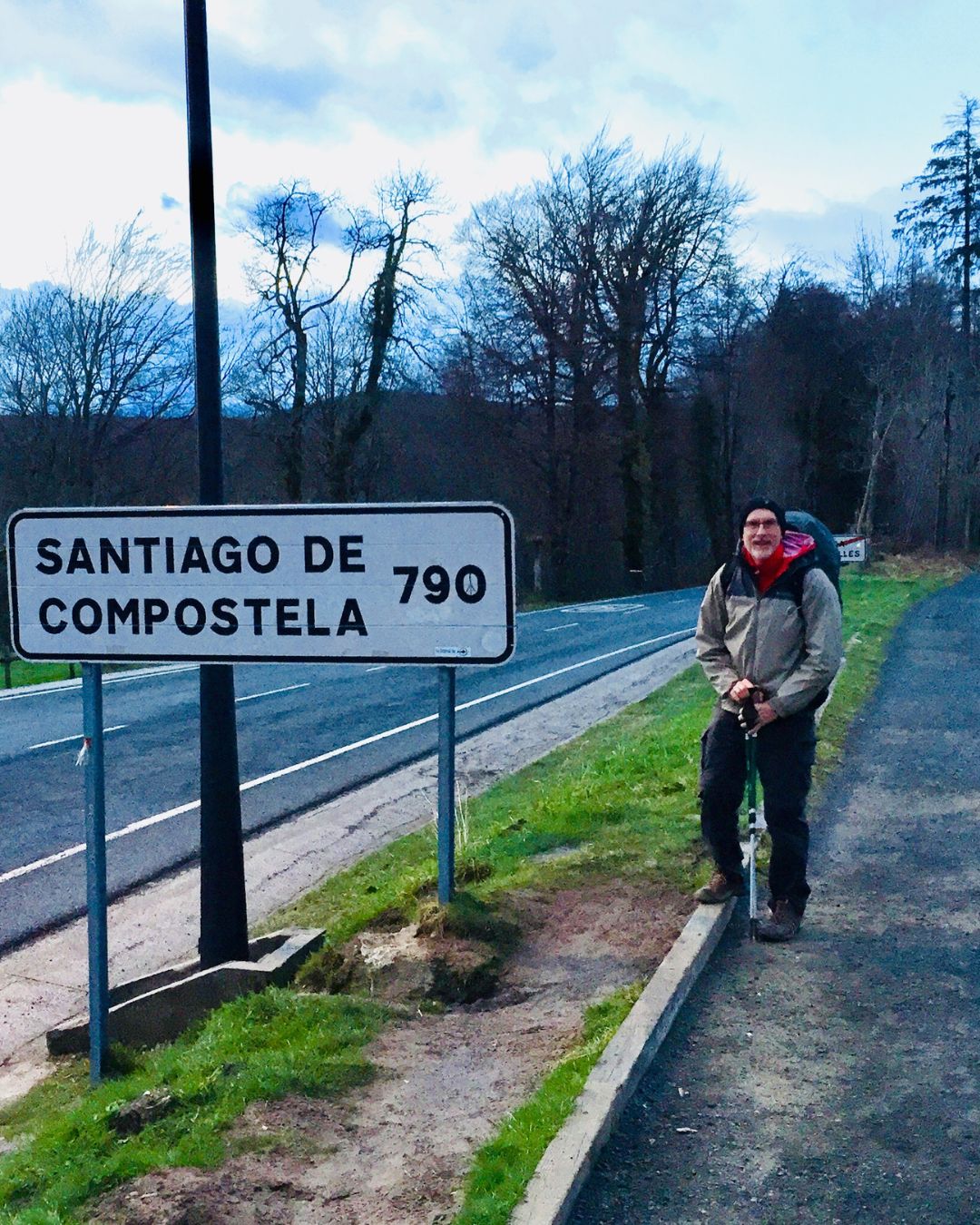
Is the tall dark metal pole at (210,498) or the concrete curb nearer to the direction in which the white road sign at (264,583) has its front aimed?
the concrete curb

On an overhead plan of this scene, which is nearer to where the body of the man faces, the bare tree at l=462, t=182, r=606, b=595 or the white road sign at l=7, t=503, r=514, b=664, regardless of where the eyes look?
the white road sign

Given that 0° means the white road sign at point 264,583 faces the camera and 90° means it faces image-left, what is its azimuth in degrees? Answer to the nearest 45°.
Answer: approximately 0°

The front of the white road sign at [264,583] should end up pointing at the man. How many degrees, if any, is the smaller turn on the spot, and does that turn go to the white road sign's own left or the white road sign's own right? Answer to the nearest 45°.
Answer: approximately 90° to the white road sign's own left
